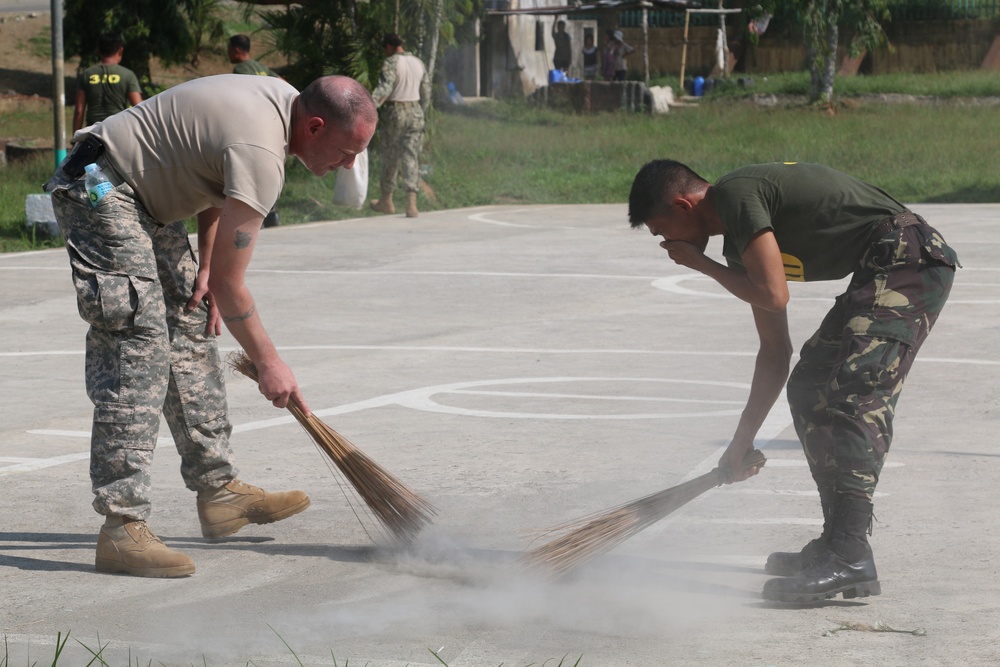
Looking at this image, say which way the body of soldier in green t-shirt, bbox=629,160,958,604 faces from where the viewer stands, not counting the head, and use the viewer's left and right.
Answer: facing to the left of the viewer

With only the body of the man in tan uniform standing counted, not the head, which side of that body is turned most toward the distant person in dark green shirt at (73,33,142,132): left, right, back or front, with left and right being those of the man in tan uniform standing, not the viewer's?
left

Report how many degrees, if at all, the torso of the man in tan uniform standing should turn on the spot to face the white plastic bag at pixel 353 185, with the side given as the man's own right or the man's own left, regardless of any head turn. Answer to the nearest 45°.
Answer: approximately 90° to the man's own left

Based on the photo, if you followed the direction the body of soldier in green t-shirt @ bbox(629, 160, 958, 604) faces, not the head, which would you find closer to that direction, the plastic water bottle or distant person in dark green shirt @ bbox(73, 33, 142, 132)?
the plastic water bottle

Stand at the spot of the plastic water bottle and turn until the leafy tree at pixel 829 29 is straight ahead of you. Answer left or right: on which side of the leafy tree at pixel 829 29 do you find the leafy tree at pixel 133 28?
left

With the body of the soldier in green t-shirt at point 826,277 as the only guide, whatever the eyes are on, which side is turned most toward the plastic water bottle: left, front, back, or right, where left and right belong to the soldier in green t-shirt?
front

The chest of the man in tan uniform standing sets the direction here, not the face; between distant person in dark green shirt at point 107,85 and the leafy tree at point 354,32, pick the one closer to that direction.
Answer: the leafy tree

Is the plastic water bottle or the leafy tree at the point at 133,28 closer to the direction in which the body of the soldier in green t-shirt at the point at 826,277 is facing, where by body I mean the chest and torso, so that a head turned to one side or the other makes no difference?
the plastic water bottle

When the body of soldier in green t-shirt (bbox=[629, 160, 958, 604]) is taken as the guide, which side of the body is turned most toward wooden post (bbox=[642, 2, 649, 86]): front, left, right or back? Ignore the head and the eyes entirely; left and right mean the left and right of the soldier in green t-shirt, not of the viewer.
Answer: right

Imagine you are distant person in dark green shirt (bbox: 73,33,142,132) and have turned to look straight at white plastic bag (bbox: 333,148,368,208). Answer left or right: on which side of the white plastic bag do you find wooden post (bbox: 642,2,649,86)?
left

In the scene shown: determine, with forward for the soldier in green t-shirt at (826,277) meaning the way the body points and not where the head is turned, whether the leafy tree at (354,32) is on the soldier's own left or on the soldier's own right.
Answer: on the soldier's own right

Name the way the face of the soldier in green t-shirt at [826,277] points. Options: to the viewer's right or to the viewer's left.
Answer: to the viewer's left
